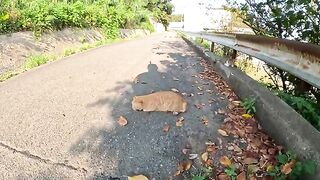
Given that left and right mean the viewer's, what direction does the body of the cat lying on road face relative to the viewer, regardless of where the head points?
facing to the left of the viewer

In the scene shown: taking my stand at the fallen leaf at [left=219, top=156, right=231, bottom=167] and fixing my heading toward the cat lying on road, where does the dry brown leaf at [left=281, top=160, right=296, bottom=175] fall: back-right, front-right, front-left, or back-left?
back-right

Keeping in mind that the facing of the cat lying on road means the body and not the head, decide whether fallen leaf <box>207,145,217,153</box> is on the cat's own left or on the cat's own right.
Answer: on the cat's own left

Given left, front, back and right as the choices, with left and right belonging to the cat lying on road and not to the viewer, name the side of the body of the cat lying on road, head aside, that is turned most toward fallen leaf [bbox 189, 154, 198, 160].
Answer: left

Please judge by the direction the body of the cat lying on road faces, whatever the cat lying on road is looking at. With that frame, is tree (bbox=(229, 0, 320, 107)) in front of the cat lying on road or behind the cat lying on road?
behind

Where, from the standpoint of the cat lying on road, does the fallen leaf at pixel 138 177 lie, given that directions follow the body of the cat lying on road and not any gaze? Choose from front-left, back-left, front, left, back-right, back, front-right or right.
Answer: left

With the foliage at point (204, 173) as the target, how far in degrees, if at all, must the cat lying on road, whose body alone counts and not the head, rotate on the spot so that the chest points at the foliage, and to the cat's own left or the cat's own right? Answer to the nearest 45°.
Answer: approximately 90° to the cat's own left
